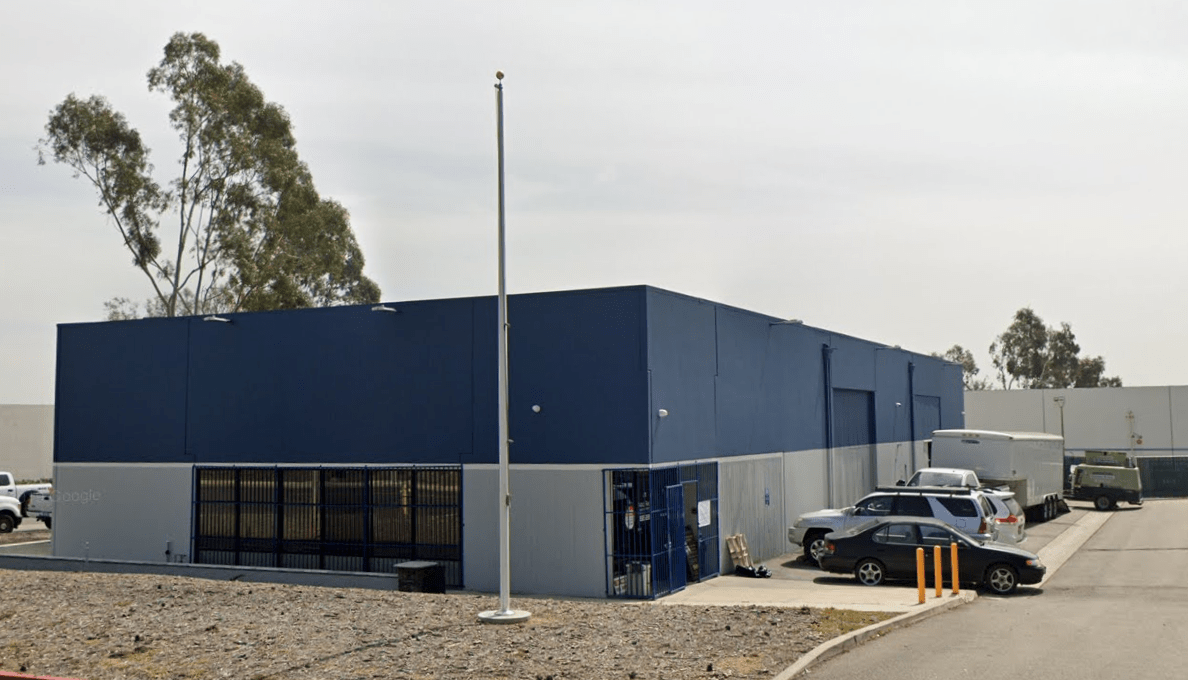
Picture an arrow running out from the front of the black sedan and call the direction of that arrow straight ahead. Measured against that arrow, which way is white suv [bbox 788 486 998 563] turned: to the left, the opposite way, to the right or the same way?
the opposite way

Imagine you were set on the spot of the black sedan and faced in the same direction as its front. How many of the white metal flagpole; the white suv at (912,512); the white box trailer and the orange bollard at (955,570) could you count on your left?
2

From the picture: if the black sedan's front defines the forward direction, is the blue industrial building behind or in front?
behind

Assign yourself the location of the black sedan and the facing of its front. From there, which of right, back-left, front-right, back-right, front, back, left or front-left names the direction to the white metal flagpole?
back-right

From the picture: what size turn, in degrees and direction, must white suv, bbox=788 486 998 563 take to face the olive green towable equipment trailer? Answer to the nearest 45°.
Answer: approximately 90° to its right

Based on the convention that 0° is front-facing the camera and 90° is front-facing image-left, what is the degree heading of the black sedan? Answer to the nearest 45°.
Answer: approximately 270°

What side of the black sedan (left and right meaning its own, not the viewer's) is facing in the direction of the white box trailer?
left

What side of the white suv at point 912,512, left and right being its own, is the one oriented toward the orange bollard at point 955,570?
left

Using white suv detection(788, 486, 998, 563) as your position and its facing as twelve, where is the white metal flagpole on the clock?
The white metal flagpole is roughly at 10 o'clock from the white suv.

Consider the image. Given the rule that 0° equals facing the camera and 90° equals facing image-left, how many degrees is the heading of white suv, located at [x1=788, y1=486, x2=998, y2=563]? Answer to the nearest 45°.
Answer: approximately 90°

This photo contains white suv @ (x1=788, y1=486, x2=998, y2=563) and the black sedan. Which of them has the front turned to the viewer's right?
the black sedan
